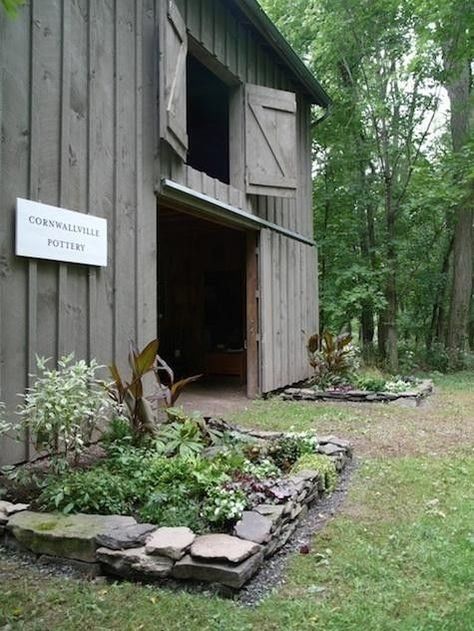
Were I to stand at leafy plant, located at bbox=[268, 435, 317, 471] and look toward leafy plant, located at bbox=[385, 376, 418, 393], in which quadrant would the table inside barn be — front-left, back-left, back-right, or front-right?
front-left

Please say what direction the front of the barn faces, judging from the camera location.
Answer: facing the viewer and to the right of the viewer

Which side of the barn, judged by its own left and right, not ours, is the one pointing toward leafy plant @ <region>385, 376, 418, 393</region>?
left
